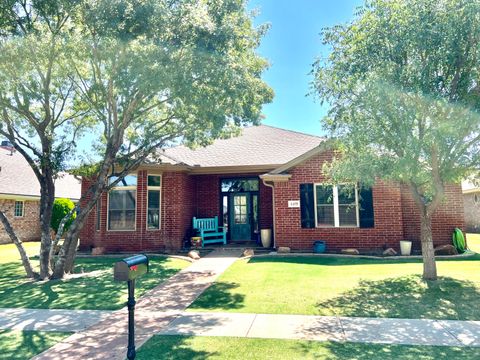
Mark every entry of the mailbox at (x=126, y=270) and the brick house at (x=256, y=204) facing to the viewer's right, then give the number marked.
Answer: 0

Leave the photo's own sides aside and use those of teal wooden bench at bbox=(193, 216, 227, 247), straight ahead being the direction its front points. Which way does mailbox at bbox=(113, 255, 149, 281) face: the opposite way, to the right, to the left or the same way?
to the right

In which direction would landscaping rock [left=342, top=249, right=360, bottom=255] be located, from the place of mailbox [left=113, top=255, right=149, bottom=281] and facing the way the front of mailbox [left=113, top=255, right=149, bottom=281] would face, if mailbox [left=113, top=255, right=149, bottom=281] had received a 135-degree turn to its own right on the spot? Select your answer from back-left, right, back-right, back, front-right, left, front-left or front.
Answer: front-right

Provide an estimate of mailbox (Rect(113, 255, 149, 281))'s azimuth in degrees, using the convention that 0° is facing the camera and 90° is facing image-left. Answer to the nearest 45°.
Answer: approximately 45°

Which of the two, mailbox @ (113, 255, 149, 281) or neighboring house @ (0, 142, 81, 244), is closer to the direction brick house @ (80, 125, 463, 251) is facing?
the mailbox

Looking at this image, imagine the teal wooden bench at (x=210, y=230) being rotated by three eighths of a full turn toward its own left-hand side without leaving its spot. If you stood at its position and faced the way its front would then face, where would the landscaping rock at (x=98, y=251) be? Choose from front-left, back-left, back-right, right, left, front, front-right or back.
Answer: left

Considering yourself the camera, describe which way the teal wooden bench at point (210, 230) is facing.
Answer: facing the viewer and to the right of the viewer

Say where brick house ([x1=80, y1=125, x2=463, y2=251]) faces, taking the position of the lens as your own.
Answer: facing the viewer

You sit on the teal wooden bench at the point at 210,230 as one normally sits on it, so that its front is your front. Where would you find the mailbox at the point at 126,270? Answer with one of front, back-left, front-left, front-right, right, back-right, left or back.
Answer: front-right
